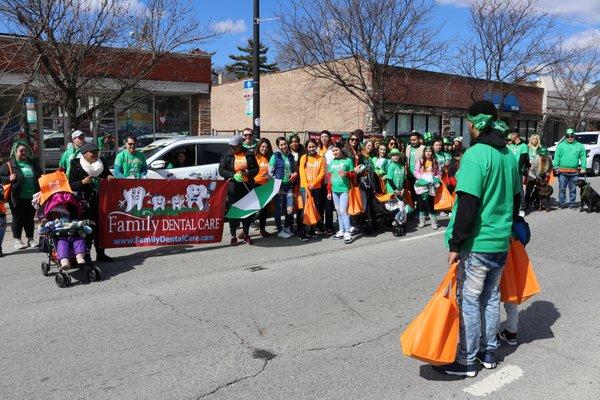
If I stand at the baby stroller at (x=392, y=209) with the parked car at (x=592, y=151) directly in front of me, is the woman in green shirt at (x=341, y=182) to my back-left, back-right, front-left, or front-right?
back-left

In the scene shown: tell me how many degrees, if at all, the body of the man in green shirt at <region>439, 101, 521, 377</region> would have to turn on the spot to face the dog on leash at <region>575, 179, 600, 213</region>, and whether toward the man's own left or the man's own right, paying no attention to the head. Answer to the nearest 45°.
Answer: approximately 45° to the man's own right

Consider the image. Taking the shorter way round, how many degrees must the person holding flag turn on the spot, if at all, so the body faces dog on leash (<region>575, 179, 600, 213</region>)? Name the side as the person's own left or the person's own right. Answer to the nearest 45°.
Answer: approximately 90° to the person's own left

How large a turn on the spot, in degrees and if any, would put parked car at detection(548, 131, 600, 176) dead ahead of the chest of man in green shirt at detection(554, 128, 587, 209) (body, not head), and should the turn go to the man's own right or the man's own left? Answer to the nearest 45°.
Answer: approximately 180°

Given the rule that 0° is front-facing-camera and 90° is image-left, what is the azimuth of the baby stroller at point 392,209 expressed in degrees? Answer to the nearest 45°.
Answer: approximately 315°

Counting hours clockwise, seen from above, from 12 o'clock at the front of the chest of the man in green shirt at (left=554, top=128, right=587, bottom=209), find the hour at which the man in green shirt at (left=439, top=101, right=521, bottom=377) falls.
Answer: the man in green shirt at (left=439, top=101, right=521, bottom=377) is roughly at 12 o'clock from the man in green shirt at (left=554, top=128, right=587, bottom=209).

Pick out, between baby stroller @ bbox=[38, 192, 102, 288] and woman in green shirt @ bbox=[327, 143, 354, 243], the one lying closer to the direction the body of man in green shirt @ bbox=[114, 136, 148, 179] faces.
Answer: the baby stroller

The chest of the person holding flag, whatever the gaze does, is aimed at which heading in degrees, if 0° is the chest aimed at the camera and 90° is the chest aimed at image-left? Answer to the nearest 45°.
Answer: approximately 0°

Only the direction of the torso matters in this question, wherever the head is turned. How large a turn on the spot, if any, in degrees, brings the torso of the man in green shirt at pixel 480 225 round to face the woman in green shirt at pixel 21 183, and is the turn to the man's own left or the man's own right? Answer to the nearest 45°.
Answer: approximately 45° to the man's own left

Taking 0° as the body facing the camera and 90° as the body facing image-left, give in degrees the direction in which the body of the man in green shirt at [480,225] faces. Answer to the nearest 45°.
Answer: approximately 135°

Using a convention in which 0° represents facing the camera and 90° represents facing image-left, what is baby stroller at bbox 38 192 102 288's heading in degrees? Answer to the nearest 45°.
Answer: approximately 315°
